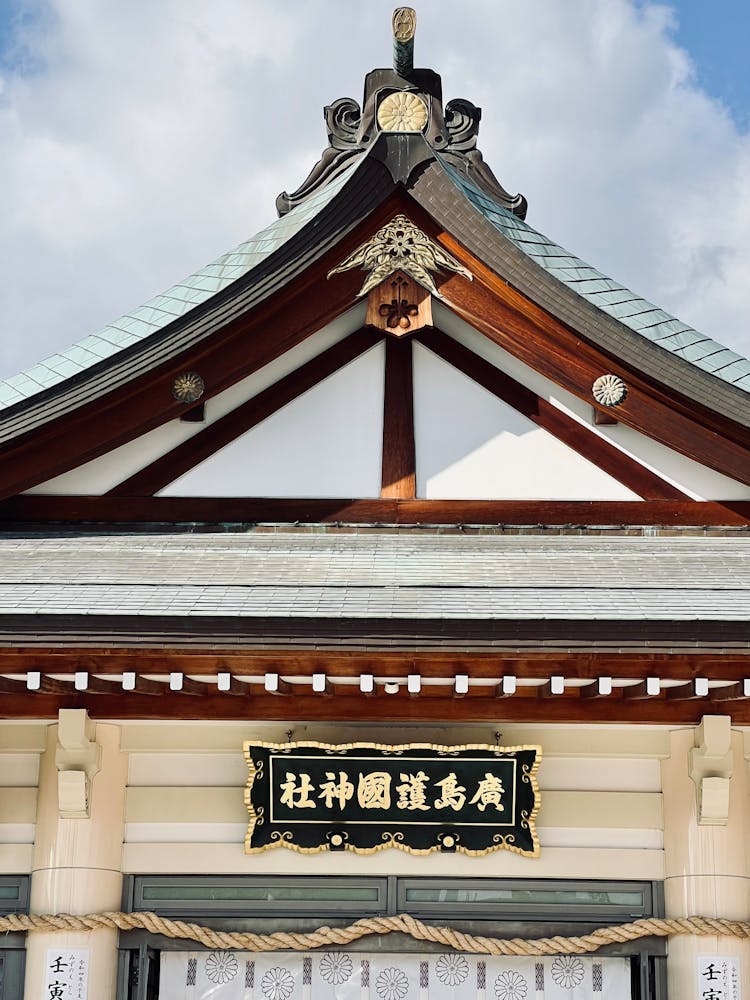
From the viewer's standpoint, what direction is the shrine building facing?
toward the camera
